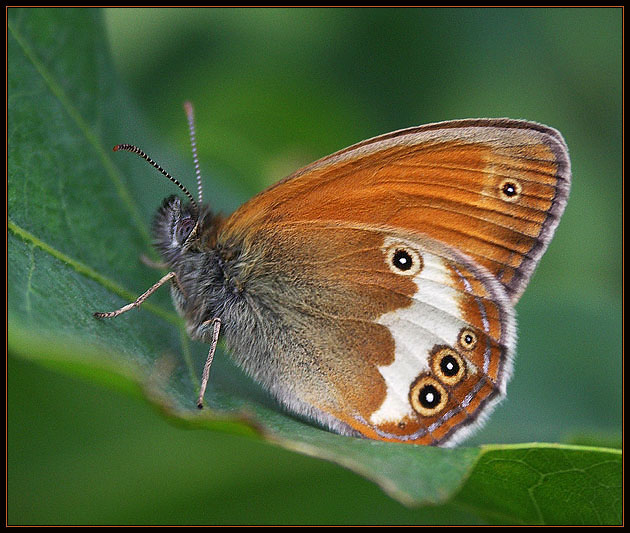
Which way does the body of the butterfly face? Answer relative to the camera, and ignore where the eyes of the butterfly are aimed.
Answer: to the viewer's left
